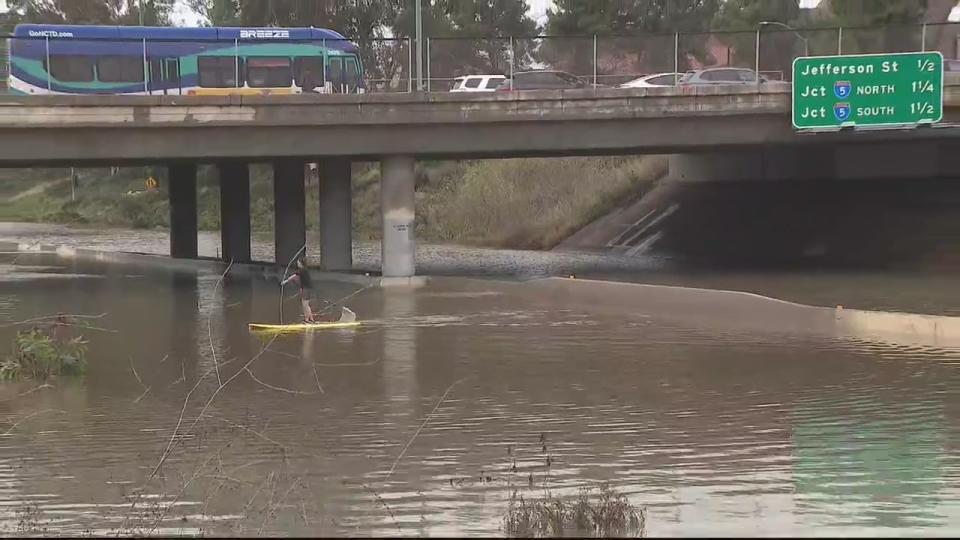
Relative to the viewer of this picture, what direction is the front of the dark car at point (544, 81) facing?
facing to the right of the viewer

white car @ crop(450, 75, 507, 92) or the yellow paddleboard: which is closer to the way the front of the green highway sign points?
the yellow paddleboard

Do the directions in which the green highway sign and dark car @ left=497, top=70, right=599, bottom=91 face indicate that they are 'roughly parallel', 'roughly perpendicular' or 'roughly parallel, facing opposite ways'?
roughly perpendicular

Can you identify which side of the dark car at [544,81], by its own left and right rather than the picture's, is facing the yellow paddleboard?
right

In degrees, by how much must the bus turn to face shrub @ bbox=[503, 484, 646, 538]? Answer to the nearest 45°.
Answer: approximately 90° to its right

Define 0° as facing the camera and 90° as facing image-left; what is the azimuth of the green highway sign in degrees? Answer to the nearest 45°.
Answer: approximately 0°

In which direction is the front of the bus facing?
to the viewer's right

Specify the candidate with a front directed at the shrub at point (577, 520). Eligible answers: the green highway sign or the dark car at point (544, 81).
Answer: the green highway sign
